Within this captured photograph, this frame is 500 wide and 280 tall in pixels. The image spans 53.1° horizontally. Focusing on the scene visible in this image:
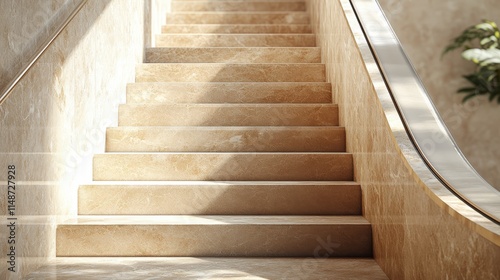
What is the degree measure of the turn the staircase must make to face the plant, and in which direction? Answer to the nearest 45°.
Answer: approximately 135° to its left

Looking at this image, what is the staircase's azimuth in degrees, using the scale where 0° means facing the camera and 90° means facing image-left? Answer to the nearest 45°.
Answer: approximately 0°
